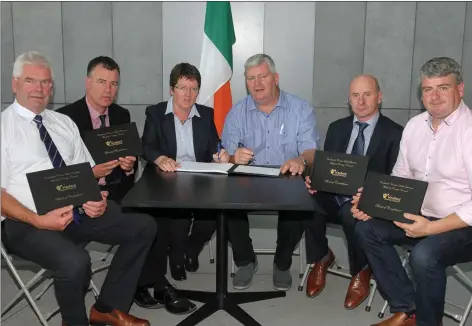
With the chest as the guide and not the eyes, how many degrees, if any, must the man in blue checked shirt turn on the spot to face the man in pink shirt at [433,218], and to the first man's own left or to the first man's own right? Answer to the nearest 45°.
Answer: approximately 45° to the first man's own left

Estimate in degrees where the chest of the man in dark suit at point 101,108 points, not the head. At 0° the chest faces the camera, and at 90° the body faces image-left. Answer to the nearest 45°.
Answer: approximately 315°

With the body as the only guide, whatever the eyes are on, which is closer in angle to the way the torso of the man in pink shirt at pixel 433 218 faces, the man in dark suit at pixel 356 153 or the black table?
the black table
